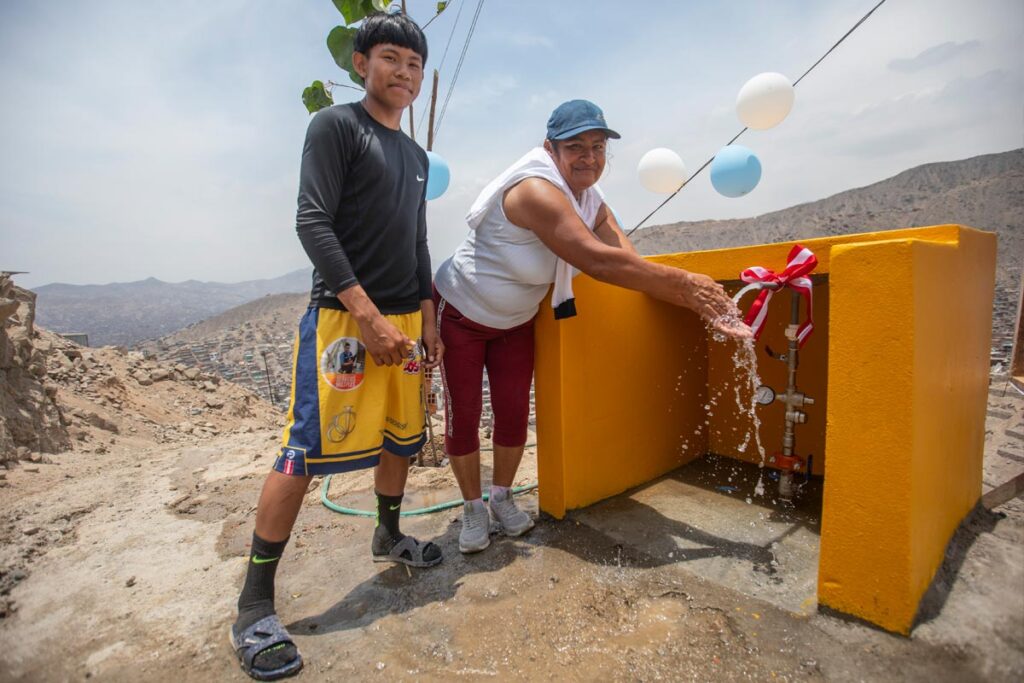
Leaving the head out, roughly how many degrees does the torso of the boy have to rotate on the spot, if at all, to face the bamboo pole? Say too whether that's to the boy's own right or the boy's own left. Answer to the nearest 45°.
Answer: approximately 135° to the boy's own left

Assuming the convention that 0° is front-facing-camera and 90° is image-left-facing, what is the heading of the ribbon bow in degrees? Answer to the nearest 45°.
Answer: approximately 0°

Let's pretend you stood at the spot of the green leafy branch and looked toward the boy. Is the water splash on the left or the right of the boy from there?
left

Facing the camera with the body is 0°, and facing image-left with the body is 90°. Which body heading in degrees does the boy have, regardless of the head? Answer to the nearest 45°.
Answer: approximately 315°

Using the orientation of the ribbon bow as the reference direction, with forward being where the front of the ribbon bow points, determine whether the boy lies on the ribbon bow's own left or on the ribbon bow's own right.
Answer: on the ribbon bow's own right

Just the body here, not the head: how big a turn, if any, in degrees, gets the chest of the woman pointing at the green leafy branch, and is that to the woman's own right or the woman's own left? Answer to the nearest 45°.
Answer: approximately 180°

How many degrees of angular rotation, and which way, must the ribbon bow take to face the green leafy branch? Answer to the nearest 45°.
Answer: approximately 90° to its right
